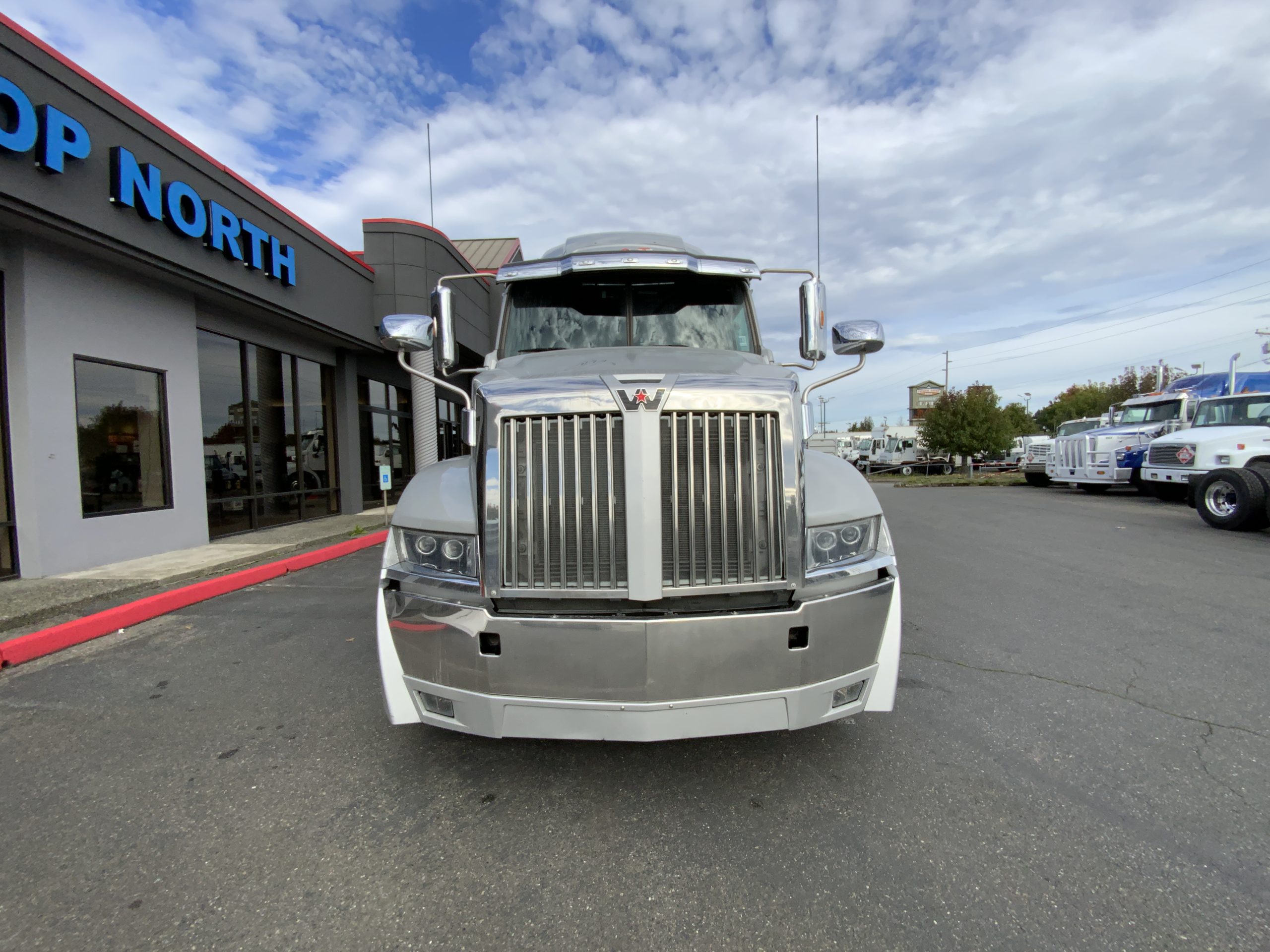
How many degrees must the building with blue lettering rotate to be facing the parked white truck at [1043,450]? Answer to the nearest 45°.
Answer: approximately 45° to its left

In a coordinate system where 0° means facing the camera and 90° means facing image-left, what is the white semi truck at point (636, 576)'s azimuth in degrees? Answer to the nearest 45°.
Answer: approximately 0°

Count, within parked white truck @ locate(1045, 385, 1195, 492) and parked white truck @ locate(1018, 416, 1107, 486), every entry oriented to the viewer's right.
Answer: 0

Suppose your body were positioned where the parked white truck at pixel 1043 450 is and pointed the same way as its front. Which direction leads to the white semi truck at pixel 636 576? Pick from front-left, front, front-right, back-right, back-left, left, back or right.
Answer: front-left

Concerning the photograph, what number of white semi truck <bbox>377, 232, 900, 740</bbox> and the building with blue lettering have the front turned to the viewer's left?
0

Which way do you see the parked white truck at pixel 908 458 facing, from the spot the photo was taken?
facing the viewer and to the left of the viewer

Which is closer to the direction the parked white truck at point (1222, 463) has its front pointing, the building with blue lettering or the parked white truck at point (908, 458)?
the building with blue lettering

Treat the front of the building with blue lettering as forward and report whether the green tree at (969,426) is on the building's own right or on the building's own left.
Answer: on the building's own left

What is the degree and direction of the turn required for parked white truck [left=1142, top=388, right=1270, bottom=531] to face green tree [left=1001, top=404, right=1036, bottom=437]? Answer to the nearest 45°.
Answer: approximately 135° to its right

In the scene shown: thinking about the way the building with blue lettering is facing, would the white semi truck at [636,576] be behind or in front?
in front

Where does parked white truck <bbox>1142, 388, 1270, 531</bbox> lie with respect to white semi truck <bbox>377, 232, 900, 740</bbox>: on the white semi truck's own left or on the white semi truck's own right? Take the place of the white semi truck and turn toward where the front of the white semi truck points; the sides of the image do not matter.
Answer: on the white semi truck's own left

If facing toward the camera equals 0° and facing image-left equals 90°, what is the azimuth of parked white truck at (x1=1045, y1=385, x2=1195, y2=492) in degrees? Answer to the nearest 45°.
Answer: approximately 45°

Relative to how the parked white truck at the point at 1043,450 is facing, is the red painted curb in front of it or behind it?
in front
